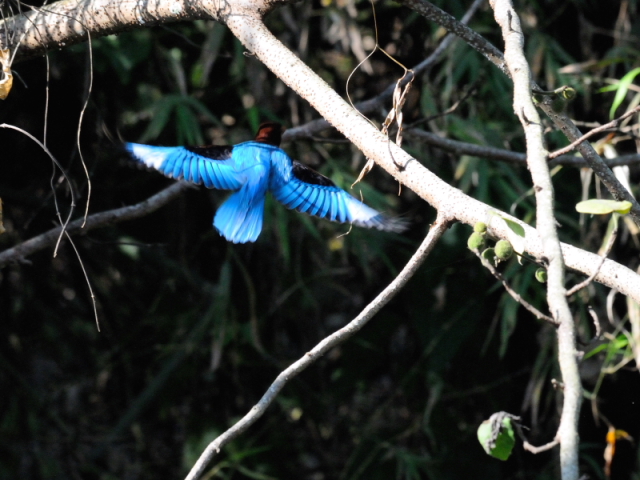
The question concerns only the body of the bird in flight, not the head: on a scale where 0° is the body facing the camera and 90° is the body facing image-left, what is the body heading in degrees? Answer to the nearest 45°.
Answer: approximately 180°

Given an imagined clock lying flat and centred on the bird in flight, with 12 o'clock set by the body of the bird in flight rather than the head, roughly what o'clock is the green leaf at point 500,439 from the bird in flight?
The green leaf is roughly at 5 o'clock from the bird in flight.

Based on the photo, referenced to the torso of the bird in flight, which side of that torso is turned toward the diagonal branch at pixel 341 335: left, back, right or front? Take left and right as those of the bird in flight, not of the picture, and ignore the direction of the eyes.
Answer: back
